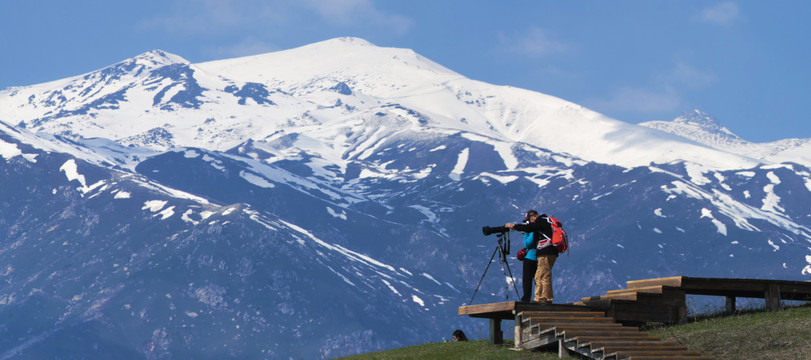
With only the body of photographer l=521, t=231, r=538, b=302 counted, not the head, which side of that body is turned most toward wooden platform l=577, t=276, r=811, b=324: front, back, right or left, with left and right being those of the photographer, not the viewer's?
back

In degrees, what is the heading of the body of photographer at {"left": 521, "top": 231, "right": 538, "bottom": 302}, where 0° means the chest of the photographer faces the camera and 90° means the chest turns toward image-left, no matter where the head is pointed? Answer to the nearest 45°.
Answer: approximately 90°

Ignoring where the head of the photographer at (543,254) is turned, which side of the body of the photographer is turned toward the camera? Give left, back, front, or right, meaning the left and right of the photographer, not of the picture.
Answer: left

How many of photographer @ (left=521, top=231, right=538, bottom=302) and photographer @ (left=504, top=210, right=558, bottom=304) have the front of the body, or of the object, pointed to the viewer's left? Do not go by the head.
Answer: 2

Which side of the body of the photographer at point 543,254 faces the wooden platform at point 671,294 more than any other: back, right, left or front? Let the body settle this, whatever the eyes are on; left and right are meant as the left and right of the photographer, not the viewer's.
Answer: back

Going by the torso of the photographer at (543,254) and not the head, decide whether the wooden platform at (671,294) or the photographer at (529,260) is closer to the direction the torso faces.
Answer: the photographer
